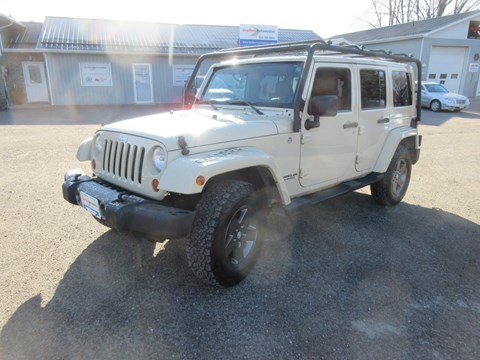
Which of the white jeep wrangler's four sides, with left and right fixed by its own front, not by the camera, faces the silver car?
back

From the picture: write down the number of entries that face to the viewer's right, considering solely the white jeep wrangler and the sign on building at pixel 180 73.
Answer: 0

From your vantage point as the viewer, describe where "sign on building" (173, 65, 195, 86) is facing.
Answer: facing the viewer

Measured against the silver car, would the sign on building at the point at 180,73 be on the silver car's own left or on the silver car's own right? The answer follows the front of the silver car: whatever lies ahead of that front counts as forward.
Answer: on the silver car's own right

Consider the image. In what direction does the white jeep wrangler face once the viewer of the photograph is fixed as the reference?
facing the viewer and to the left of the viewer

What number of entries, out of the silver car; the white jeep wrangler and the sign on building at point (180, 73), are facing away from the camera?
0

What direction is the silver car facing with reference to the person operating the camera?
facing the viewer and to the right of the viewer

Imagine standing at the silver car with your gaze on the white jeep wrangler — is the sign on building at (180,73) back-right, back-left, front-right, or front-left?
front-right

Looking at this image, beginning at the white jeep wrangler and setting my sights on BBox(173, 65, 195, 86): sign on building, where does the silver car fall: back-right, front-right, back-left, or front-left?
front-right

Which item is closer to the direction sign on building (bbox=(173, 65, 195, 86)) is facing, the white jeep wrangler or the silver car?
the white jeep wrangler

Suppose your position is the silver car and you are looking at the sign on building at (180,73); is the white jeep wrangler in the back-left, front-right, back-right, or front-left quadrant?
front-left

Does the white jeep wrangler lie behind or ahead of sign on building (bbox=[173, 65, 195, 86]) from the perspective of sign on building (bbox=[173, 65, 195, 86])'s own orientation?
ahead

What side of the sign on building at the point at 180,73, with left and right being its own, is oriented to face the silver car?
left

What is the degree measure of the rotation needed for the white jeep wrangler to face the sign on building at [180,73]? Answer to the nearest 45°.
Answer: approximately 135° to its right

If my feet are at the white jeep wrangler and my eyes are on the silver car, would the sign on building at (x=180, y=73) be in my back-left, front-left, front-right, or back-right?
front-left
